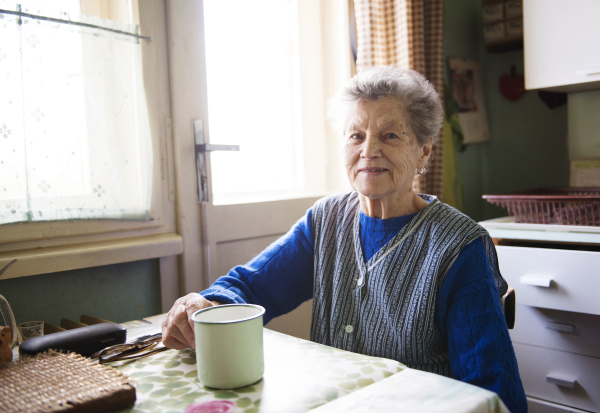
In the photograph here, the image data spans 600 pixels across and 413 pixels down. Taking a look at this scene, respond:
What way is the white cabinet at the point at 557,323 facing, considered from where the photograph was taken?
facing the viewer and to the left of the viewer

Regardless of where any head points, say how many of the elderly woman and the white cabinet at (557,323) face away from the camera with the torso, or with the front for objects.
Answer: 0

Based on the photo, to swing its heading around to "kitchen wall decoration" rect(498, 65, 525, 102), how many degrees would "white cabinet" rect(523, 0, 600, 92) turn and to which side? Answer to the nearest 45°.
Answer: approximately 135° to its right

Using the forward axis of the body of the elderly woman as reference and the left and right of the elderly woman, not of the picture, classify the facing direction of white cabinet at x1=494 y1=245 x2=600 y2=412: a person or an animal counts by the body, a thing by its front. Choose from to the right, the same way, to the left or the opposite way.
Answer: the same way

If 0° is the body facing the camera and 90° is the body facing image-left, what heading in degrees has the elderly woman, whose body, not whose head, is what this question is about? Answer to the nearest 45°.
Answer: approximately 45°

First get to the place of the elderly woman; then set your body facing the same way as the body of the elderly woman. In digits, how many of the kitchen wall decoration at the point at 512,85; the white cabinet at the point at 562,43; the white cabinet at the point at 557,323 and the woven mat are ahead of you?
1

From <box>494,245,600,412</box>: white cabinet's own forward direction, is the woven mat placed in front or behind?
in front

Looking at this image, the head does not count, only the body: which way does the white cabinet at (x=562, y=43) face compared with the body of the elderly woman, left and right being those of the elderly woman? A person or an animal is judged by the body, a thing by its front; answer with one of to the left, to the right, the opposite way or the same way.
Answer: the same way

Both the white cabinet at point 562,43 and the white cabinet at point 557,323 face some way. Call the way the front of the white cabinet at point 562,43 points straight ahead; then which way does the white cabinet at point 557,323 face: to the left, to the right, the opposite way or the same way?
the same way

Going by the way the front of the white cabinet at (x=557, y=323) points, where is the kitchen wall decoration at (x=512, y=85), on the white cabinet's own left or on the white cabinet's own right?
on the white cabinet's own right

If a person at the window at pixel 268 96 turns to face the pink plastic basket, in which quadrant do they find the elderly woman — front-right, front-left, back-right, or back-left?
front-right
